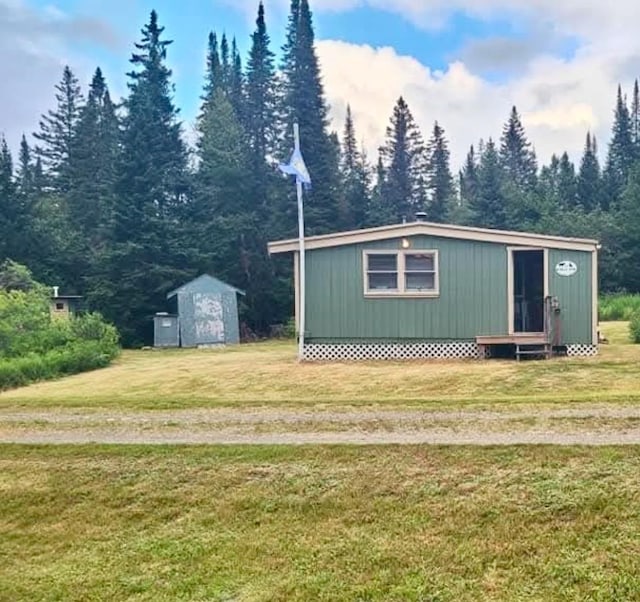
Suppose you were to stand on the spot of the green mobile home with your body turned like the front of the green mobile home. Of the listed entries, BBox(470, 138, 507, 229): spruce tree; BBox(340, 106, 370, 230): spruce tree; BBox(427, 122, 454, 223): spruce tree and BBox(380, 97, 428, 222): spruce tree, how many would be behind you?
4

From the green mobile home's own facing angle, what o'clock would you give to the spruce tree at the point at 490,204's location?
The spruce tree is roughly at 6 o'clock from the green mobile home.

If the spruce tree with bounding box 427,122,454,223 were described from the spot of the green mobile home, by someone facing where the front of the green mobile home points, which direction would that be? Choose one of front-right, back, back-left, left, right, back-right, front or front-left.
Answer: back

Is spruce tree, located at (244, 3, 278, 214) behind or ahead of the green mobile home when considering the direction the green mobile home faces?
behind

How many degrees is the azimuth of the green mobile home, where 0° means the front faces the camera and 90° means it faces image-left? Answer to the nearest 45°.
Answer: approximately 0°

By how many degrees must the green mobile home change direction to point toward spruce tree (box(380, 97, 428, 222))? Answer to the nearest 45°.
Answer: approximately 180°

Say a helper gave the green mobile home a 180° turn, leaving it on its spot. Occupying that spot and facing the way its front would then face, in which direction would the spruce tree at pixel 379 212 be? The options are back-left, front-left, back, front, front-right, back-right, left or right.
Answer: front

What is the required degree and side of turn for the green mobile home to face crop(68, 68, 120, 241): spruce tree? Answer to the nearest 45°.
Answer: approximately 135° to its right

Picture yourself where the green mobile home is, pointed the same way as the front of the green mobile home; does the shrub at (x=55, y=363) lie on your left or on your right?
on your right

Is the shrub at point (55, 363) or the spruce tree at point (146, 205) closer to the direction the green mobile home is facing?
the shrub

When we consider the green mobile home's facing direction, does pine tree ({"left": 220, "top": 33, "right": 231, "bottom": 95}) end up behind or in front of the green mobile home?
behind

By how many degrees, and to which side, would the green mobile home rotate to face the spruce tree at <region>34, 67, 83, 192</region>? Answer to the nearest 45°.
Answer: approximately 135° to its right

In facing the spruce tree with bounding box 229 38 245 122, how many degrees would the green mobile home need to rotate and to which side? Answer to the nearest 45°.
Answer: approximately 135° to its right

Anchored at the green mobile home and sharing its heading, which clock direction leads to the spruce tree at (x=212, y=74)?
The spruce tree is roughly at 5 o'clock from the green mobile home.

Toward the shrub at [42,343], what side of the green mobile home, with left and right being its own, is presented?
right
